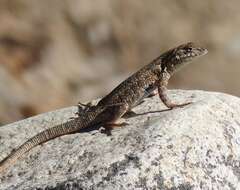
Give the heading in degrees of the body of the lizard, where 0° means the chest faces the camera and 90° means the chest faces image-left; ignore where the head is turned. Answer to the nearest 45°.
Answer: approximately 270°
